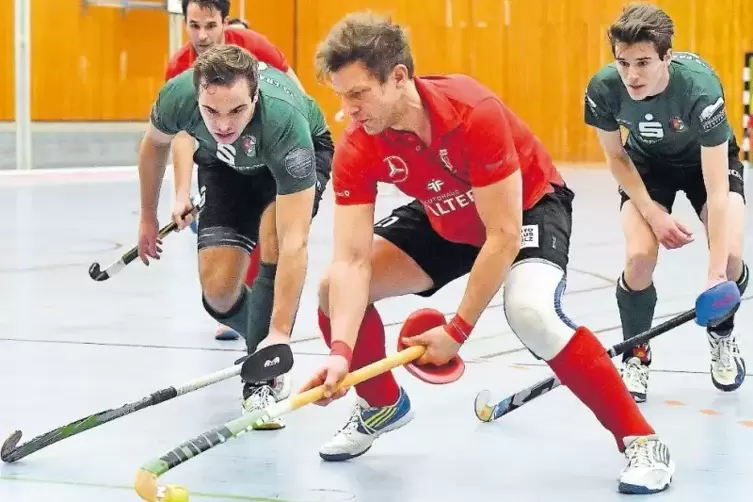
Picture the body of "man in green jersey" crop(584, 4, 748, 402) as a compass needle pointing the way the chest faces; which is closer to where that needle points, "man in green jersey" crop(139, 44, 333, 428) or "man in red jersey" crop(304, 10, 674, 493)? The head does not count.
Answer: the man in red jersey

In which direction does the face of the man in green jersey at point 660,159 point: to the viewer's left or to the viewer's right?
to the viewer's left

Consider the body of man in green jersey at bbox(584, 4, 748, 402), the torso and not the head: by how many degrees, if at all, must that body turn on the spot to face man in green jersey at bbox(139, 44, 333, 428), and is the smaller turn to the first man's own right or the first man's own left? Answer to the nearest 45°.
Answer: approximately 45° to the first man's own right

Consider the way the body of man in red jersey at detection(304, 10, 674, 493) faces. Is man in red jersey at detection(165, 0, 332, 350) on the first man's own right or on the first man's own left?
on the first man's own right

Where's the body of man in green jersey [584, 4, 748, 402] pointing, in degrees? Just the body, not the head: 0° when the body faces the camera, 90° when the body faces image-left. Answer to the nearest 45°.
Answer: approximately 0°

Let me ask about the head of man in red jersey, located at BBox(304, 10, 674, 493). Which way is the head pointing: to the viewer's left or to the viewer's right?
to the viewer's left

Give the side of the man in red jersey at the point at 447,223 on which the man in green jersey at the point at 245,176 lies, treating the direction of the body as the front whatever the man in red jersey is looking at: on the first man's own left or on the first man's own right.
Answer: on the first man's own right
